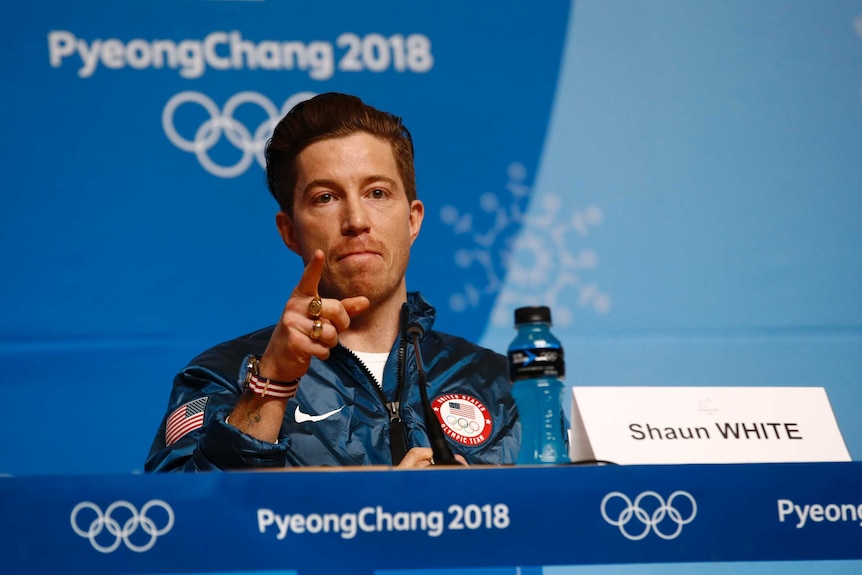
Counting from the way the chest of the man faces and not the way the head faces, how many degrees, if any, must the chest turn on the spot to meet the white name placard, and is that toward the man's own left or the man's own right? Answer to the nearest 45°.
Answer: approximately 45° to the man's own left

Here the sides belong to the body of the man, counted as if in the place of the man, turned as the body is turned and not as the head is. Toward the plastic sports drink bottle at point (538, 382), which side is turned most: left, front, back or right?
front

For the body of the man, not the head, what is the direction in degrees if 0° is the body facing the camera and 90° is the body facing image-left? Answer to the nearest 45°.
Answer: approximately 0°

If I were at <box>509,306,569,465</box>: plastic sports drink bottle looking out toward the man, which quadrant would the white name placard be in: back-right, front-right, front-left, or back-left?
back-right
